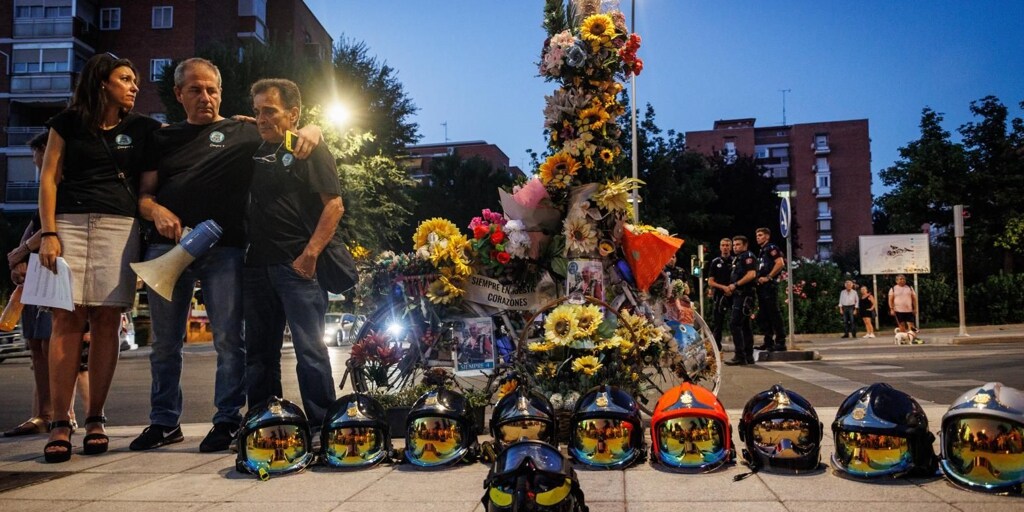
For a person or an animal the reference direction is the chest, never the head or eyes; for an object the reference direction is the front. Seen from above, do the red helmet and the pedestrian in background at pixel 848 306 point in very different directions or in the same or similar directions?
same or similar directions

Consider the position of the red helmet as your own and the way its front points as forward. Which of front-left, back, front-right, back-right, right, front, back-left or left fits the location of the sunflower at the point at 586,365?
back-right

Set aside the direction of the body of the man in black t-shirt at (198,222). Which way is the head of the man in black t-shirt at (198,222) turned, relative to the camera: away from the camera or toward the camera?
toward the camera

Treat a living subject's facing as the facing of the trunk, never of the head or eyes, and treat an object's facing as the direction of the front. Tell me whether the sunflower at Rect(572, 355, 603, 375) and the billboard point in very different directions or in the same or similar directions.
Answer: same or similar directions

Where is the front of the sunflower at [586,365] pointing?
toward the camera

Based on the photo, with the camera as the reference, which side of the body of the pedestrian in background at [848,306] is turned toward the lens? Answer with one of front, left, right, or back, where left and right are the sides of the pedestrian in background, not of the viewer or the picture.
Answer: front

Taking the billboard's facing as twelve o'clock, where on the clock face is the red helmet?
The red helmet is roughly at 12 o'clock from the billboard.

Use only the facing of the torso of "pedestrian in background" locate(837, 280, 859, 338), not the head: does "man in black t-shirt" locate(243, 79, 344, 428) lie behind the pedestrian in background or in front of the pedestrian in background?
in front

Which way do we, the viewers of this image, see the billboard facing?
facing the viewer
